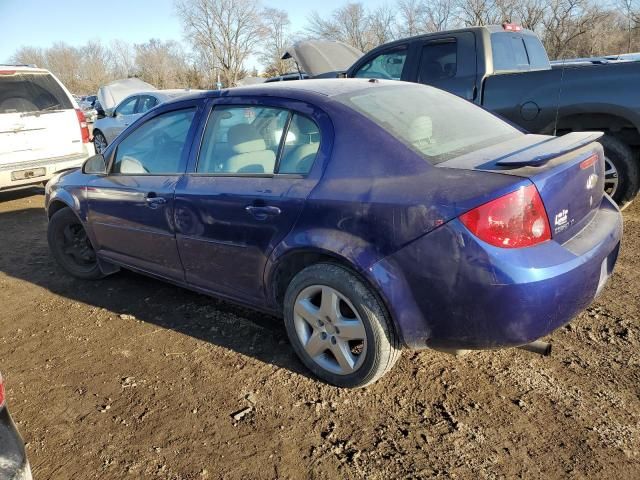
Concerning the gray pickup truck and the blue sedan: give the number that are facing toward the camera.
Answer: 0

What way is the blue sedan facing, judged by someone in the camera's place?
facing away from the viewer and to the left of the viewer

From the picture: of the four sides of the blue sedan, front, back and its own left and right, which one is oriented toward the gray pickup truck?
right

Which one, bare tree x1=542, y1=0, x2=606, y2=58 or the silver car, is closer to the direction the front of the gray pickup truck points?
the silver car

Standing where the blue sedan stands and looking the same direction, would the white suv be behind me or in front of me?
in front

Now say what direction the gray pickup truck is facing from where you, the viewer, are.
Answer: facing away from the viewer and to the left of the viewer

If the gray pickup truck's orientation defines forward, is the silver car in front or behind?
in front

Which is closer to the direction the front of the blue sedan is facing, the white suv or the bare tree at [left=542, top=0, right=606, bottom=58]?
the white suv

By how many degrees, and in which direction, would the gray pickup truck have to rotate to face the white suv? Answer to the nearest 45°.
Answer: approximately 45° to its left

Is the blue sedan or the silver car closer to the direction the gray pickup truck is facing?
the silver car
